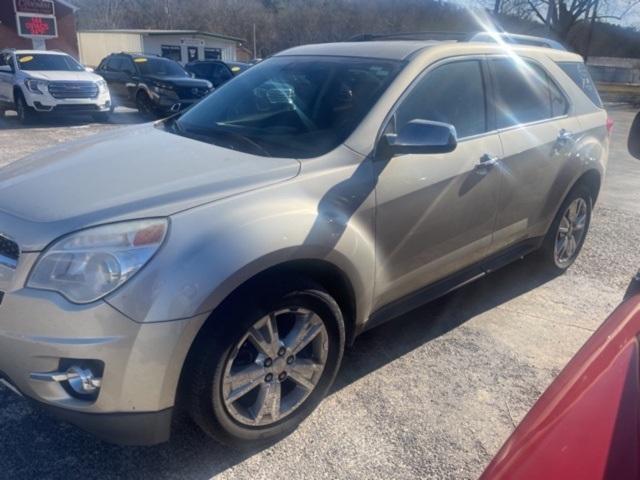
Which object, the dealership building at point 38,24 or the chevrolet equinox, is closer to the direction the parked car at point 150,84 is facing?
the chevrolet equinox

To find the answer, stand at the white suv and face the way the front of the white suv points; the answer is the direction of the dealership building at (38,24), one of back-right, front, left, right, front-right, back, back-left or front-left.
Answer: back-left

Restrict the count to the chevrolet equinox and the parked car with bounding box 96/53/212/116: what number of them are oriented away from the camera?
0

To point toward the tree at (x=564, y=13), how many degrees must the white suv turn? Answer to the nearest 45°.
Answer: approximately 90° to its left

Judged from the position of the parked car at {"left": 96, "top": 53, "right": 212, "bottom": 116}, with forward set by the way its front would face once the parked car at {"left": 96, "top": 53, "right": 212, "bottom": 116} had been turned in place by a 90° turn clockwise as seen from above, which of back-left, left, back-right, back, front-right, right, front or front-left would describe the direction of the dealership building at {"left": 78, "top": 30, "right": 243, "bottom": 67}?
back-right

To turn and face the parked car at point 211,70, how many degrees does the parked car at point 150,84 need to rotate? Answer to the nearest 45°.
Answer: approximately 135° to its left

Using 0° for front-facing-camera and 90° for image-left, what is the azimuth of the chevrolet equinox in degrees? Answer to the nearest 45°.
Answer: approximately 45°
